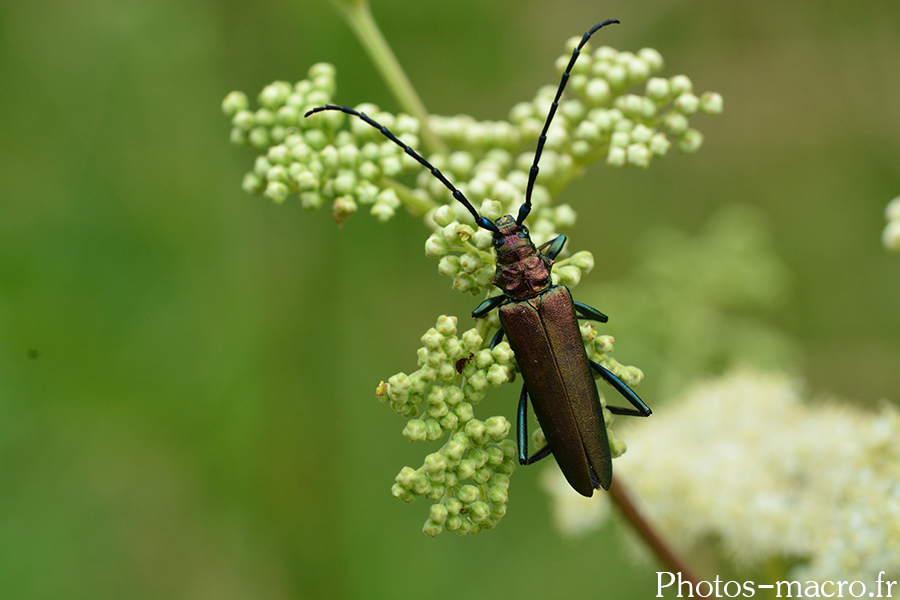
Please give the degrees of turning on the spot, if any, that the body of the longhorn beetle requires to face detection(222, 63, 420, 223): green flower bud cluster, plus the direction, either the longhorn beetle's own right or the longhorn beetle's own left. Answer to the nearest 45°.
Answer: approximately 90° to the longhorn beetle's own left

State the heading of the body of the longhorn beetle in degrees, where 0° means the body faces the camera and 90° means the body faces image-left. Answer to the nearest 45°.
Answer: approximately 180°

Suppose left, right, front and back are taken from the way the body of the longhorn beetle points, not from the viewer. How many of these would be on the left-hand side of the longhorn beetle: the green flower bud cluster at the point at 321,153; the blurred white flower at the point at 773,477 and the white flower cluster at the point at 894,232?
1
